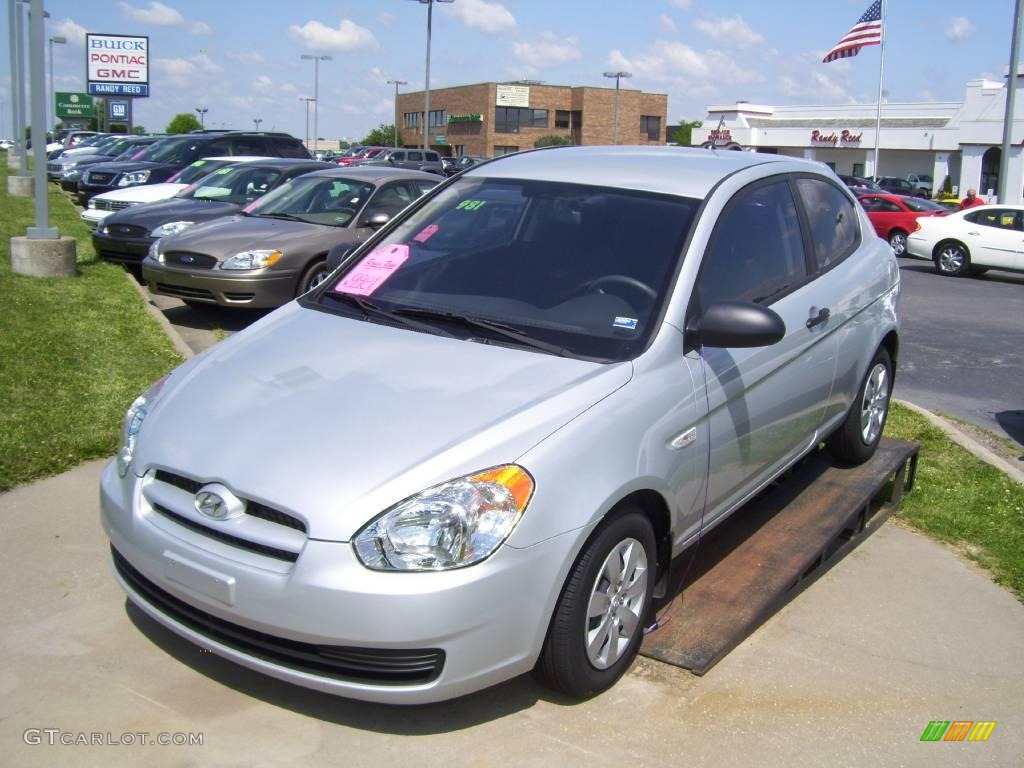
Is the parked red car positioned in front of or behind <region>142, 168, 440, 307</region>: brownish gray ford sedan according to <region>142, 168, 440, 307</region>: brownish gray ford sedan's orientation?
behind

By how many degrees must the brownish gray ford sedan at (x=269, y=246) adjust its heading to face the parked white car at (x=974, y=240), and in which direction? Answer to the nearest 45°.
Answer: approximately 180°

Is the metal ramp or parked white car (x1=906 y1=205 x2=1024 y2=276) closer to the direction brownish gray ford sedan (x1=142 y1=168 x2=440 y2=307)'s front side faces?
the metal ramp

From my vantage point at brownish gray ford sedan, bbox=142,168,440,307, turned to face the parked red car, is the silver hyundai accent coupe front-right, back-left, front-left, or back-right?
back-right

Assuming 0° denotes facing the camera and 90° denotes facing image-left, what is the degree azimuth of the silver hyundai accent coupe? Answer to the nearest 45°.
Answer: approximately 45°

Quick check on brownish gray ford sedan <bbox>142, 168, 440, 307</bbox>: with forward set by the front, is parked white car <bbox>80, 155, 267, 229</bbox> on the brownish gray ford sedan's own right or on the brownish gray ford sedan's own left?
on the brownish gray ford sedan's own right

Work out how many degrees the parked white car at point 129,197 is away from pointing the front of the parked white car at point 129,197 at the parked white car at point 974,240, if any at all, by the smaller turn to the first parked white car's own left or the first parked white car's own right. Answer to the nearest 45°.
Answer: approximately 135° to the first parked white car's own left

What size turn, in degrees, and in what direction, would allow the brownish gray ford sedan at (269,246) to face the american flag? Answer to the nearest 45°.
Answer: approximately 180°

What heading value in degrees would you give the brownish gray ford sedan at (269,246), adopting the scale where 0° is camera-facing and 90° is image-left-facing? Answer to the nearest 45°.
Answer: approximately 45°
